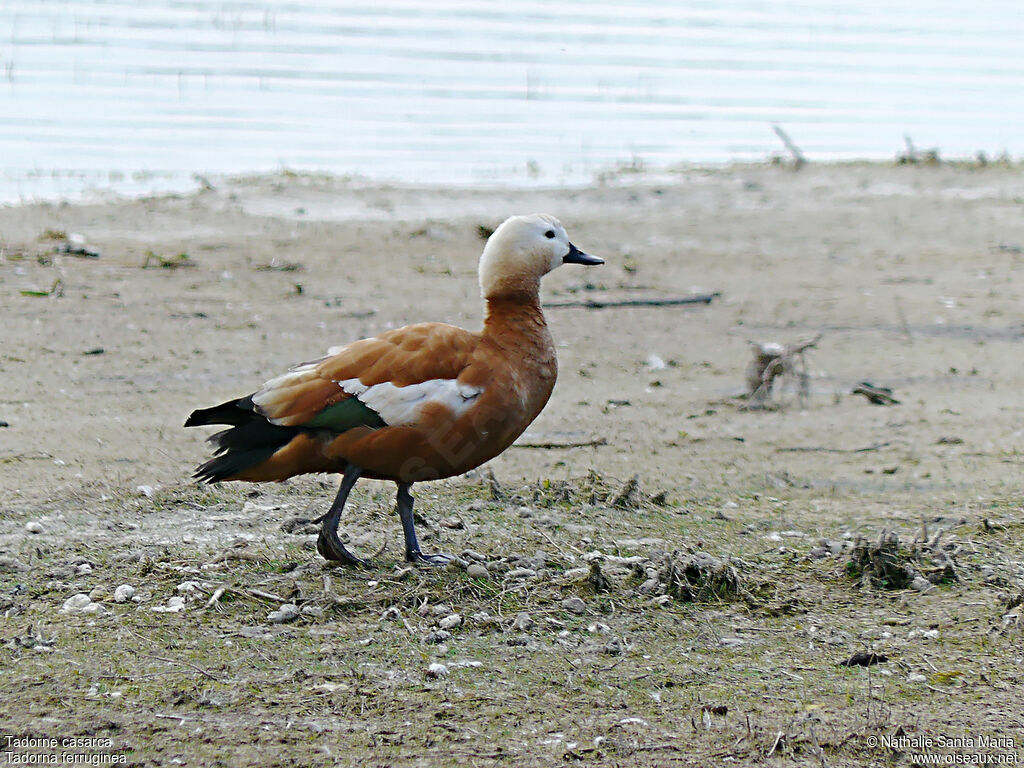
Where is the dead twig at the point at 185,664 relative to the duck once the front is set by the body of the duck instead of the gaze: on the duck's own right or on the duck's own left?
on the duck's own right

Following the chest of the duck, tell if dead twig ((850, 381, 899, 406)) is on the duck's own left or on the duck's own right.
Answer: on the duck's own left

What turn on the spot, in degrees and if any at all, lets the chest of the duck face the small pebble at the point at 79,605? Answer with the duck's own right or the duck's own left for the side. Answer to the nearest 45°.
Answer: approximately 180°

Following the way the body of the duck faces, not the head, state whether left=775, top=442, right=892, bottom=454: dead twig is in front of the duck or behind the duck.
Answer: in front

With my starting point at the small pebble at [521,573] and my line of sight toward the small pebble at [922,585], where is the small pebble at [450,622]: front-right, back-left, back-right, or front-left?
back-right

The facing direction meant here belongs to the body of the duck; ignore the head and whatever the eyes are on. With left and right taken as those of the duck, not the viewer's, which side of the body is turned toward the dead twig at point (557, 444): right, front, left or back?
left

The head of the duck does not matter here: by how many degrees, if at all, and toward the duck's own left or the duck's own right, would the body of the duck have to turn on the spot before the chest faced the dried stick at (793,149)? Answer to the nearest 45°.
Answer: approximately 45° to the duck's own left

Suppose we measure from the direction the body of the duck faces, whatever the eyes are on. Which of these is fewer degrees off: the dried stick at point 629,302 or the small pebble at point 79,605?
the dried stick

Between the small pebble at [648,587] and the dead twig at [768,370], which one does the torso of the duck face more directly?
the small pebble

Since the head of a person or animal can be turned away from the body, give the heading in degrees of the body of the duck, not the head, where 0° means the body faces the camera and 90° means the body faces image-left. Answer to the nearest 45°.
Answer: approximately 270°
